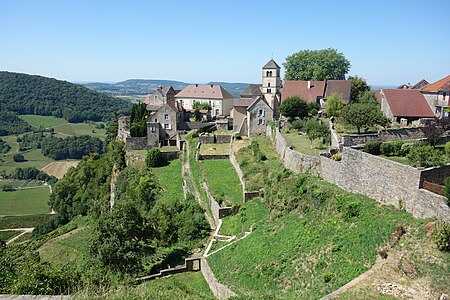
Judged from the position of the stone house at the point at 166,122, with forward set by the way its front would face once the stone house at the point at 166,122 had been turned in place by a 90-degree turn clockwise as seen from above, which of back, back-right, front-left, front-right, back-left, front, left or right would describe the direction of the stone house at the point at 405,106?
back-left

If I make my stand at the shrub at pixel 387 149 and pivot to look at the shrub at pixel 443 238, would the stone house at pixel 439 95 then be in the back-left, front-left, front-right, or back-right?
back-left

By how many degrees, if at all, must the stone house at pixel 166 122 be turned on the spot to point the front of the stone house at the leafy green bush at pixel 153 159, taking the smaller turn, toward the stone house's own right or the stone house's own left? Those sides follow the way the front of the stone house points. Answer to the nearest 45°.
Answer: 0° — it already faces it

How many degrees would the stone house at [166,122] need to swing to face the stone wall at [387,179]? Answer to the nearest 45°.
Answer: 0° — it already faces it

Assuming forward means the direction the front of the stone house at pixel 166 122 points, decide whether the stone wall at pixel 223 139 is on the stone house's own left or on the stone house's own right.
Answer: on the stone house's own left

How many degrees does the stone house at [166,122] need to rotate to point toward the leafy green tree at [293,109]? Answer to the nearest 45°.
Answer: approximately 45° to its left

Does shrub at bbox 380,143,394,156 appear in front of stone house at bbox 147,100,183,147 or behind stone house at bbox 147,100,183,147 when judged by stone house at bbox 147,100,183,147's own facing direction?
in front

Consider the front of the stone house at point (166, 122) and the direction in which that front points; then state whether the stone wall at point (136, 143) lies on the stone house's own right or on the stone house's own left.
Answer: on the stone house's own right

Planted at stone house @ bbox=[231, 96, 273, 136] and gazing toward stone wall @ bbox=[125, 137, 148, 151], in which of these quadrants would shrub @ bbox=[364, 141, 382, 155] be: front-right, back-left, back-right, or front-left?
back-left

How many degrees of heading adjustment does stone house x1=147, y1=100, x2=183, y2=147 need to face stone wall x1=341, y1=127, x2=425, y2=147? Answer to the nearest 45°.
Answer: approximately 45° to its left

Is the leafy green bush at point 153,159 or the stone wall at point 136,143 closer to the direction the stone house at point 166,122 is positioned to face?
the leafy green bush

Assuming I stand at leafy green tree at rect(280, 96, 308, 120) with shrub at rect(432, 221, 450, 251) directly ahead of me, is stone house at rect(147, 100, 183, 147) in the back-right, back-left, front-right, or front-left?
front-right

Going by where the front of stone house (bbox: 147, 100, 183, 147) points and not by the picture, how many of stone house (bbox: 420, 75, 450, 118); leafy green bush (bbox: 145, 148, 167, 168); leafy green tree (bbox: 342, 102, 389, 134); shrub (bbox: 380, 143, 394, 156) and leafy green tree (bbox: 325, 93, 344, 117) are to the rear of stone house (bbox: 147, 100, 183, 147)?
0

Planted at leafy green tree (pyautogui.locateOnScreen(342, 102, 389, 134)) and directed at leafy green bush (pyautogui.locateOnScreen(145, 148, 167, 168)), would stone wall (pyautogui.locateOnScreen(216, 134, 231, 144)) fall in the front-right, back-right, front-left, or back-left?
front-right

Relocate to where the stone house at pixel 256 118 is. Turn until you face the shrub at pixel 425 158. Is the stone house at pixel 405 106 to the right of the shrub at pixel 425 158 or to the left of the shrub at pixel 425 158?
left

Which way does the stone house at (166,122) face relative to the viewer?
toward the camera
